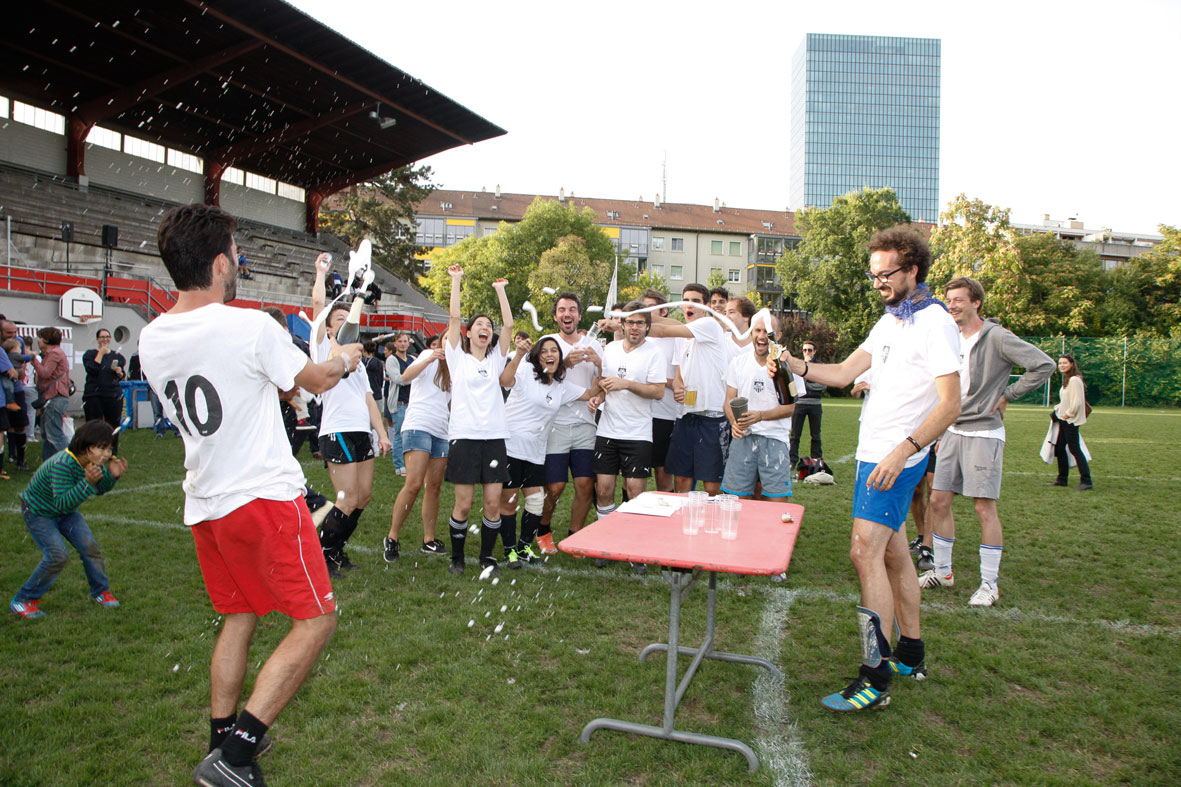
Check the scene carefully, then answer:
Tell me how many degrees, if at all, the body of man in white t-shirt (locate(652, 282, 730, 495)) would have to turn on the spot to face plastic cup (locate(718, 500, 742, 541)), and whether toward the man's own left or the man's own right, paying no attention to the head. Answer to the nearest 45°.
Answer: approximately 45° to the man's own left

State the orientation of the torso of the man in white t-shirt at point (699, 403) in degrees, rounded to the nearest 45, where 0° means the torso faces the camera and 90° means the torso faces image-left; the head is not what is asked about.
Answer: approximately 45°

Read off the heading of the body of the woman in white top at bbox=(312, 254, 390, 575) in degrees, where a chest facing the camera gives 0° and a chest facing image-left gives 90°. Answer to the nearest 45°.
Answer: approximately 315°

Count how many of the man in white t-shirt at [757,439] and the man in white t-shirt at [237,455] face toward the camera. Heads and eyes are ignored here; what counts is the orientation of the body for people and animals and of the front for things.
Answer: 1

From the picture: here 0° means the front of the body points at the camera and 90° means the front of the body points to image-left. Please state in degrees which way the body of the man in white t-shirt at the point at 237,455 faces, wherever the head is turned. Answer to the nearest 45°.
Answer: approximately 225°

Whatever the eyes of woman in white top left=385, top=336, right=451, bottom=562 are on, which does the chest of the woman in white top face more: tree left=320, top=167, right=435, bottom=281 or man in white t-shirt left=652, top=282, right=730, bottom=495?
the man in white t-shirt

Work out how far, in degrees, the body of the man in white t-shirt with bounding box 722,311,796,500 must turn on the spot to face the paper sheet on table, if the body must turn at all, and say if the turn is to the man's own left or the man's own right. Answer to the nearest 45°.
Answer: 0° — they already face it

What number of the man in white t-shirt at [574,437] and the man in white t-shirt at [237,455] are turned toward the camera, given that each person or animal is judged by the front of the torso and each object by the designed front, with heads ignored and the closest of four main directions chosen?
1

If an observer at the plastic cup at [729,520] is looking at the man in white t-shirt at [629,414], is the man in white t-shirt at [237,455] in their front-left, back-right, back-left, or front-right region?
back-left
